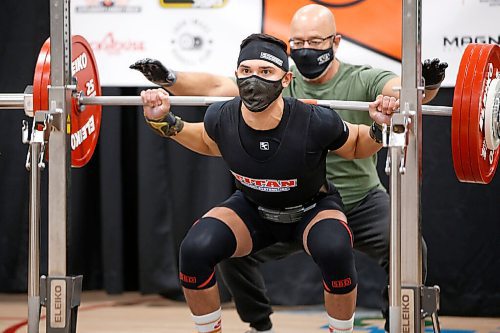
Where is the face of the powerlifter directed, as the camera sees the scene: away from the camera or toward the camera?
toward the camera

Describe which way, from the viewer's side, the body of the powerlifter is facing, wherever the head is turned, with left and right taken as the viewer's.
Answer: facing the viewer

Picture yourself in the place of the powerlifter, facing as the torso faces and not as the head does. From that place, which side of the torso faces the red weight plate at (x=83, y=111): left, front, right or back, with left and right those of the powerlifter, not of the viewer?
right

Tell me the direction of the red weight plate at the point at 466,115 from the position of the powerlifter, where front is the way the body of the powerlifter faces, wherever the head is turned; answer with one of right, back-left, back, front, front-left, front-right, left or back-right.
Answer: left

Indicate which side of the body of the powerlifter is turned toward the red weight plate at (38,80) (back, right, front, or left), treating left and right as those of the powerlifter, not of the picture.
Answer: right

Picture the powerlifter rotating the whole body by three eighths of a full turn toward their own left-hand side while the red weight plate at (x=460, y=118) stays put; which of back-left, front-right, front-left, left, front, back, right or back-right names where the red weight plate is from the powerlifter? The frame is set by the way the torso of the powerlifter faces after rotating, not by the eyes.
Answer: front-right
